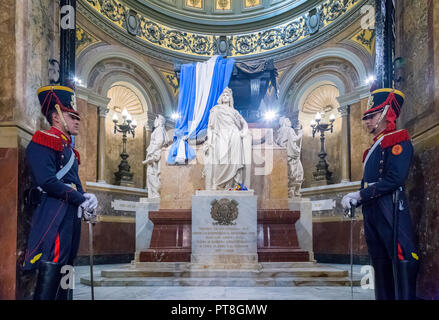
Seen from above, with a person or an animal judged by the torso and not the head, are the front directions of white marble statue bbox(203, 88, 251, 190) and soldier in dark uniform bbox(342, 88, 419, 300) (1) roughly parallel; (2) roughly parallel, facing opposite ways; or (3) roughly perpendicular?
roughly perpendicular

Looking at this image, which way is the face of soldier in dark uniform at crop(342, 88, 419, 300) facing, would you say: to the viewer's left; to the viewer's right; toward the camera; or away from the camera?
to the viewer's left

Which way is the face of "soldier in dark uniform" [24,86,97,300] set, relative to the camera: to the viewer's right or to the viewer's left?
to the viewer's right

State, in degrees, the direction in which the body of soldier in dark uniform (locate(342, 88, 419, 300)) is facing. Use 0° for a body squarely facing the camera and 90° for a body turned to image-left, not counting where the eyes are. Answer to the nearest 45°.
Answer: approximately 90°

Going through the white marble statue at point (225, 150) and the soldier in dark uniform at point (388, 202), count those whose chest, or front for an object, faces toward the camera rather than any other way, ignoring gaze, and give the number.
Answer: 1

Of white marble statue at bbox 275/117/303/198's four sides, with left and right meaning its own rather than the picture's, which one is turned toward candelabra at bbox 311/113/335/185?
left

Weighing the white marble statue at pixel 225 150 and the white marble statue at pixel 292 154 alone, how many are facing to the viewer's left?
0
